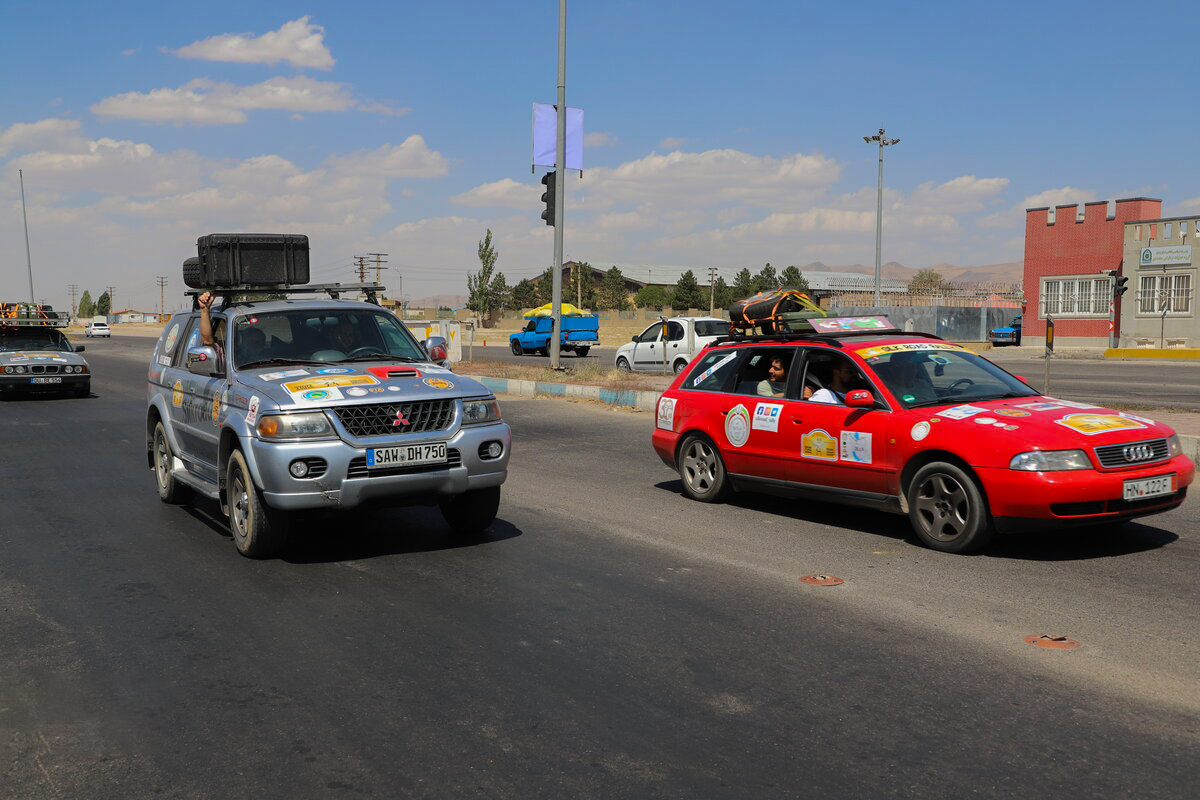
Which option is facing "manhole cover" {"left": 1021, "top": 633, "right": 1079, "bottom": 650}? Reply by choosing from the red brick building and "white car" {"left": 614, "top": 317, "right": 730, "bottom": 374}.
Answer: the red brick building

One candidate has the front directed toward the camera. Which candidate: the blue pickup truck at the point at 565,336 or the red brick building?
the red brick building

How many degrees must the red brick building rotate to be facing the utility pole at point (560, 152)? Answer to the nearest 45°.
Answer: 0° — it already faces it

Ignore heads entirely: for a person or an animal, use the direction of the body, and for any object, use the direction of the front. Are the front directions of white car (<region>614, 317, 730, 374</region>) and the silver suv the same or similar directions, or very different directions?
very different directions

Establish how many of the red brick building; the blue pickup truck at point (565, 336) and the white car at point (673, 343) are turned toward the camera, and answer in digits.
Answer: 1

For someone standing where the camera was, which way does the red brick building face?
facing the viewer

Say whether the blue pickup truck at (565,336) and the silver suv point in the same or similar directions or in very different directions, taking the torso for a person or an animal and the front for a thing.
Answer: very different directions

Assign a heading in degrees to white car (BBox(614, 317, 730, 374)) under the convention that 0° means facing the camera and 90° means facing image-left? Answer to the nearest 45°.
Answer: approximately 135°

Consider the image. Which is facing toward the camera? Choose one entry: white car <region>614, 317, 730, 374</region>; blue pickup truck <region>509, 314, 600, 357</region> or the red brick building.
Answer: the red brick building

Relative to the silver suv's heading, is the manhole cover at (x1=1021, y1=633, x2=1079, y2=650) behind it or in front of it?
in front

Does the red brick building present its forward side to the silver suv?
yes

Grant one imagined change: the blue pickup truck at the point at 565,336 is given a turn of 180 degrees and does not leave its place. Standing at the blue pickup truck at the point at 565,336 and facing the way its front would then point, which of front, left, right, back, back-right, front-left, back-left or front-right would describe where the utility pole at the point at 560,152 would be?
front-right

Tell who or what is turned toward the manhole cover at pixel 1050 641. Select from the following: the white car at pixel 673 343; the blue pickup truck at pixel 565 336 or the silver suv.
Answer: the silver suv

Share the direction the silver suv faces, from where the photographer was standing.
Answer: facing the viewer and to the right of the viewer

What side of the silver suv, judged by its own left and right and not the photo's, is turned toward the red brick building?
left

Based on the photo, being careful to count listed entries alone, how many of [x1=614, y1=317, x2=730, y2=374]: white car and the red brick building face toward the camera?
1

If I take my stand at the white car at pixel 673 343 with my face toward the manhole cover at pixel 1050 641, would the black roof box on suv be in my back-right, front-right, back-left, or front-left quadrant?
front-right
